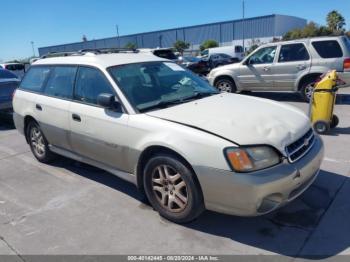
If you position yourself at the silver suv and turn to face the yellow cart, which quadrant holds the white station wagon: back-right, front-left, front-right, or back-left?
front-right

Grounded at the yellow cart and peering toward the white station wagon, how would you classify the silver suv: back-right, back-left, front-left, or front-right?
back-right

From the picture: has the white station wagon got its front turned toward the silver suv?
no

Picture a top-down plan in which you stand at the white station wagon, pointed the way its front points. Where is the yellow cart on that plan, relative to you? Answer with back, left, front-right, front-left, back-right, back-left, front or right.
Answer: left

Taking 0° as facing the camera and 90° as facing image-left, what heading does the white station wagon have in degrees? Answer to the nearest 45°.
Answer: approximately 315°
